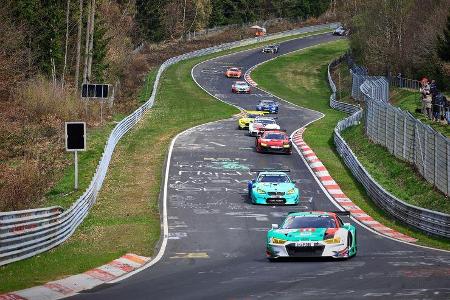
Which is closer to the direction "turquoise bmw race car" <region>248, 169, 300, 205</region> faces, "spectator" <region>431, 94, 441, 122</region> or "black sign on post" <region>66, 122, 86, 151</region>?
the black sign on post

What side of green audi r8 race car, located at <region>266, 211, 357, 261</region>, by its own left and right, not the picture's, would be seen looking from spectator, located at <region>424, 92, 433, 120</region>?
back

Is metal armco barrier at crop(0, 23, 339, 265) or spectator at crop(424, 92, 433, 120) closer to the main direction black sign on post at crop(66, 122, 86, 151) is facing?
the metal armco barrier

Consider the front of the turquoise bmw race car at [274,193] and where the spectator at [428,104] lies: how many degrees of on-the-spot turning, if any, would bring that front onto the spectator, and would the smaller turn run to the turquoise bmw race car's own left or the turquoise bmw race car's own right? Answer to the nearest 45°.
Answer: approximately 135° to the turquoise bmw race car's own left

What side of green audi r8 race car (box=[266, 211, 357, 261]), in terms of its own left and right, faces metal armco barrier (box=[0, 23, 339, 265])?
right
